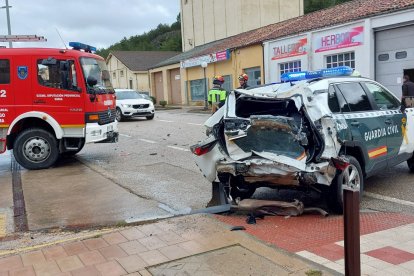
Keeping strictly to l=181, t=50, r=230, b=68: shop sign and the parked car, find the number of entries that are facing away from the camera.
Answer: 0

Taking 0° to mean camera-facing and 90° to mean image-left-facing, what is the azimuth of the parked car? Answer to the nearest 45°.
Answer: approximately 315°

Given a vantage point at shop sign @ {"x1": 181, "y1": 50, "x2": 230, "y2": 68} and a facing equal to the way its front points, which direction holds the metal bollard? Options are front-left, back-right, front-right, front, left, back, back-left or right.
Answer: front-left

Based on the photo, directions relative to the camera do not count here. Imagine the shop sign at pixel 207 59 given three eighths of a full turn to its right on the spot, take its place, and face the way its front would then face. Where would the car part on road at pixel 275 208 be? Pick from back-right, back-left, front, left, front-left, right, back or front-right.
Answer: back

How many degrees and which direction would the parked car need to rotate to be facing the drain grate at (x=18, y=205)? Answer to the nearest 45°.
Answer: approximately 45° to its right

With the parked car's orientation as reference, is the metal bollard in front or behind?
in front

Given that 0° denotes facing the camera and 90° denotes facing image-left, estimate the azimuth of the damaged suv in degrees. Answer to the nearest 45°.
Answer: approximately 225°

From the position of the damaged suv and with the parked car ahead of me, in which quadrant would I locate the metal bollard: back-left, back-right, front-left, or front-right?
back-left

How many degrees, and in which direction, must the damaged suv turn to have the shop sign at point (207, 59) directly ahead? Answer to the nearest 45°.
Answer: approximately 45° to its left

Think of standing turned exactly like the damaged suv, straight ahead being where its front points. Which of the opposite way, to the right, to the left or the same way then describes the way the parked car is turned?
to the right

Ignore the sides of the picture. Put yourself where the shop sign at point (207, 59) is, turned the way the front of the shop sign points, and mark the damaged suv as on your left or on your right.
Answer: on your left

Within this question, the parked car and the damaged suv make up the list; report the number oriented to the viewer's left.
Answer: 0

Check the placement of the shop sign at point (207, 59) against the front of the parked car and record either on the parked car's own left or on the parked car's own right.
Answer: on the parked car's own left

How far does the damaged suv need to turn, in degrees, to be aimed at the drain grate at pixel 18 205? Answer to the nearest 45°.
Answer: approximately 135° to its left

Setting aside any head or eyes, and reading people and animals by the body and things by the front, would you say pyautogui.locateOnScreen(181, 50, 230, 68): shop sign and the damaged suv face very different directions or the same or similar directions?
very different directions

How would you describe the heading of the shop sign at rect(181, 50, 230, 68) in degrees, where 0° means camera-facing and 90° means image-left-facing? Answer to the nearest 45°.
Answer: approximately 45°

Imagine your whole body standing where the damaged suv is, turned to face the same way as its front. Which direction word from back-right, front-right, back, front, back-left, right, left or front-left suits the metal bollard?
back-right
